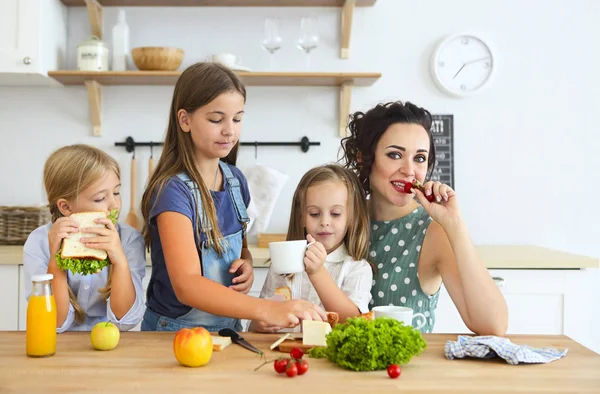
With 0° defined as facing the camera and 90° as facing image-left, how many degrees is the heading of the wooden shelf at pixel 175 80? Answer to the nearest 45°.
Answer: approximately 0°

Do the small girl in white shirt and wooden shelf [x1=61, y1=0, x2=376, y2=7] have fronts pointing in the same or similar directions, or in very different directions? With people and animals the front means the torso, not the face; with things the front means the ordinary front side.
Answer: same or similar directions

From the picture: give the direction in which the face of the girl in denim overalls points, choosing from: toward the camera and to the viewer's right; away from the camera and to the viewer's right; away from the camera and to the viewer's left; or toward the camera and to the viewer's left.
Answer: toward the camera and to the viewer's right

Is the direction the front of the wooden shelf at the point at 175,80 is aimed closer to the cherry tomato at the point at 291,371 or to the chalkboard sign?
the cherry tomato

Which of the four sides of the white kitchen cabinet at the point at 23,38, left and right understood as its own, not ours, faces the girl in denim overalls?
front

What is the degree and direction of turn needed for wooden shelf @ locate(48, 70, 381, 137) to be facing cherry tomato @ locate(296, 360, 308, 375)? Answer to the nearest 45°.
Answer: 0° — it already faces it

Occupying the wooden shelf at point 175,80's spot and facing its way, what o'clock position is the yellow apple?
The yellow apple is roughly at 12 o'clock from the wooden shelf.

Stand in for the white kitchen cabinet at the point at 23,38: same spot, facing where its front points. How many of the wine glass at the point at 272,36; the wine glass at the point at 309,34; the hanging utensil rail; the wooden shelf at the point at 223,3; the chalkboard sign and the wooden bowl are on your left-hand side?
6

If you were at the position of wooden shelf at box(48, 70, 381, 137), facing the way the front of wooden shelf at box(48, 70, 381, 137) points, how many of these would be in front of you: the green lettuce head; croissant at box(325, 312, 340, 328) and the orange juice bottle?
3

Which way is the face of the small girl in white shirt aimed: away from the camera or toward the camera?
toward the camera

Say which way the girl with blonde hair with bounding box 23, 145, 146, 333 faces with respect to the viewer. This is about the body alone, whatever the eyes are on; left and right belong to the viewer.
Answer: facing the viewer

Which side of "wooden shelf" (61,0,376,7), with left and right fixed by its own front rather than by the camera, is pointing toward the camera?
front

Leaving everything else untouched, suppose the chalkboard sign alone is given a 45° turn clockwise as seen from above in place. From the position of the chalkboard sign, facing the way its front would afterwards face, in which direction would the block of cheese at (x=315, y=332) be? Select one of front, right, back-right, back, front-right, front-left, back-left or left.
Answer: front-left
